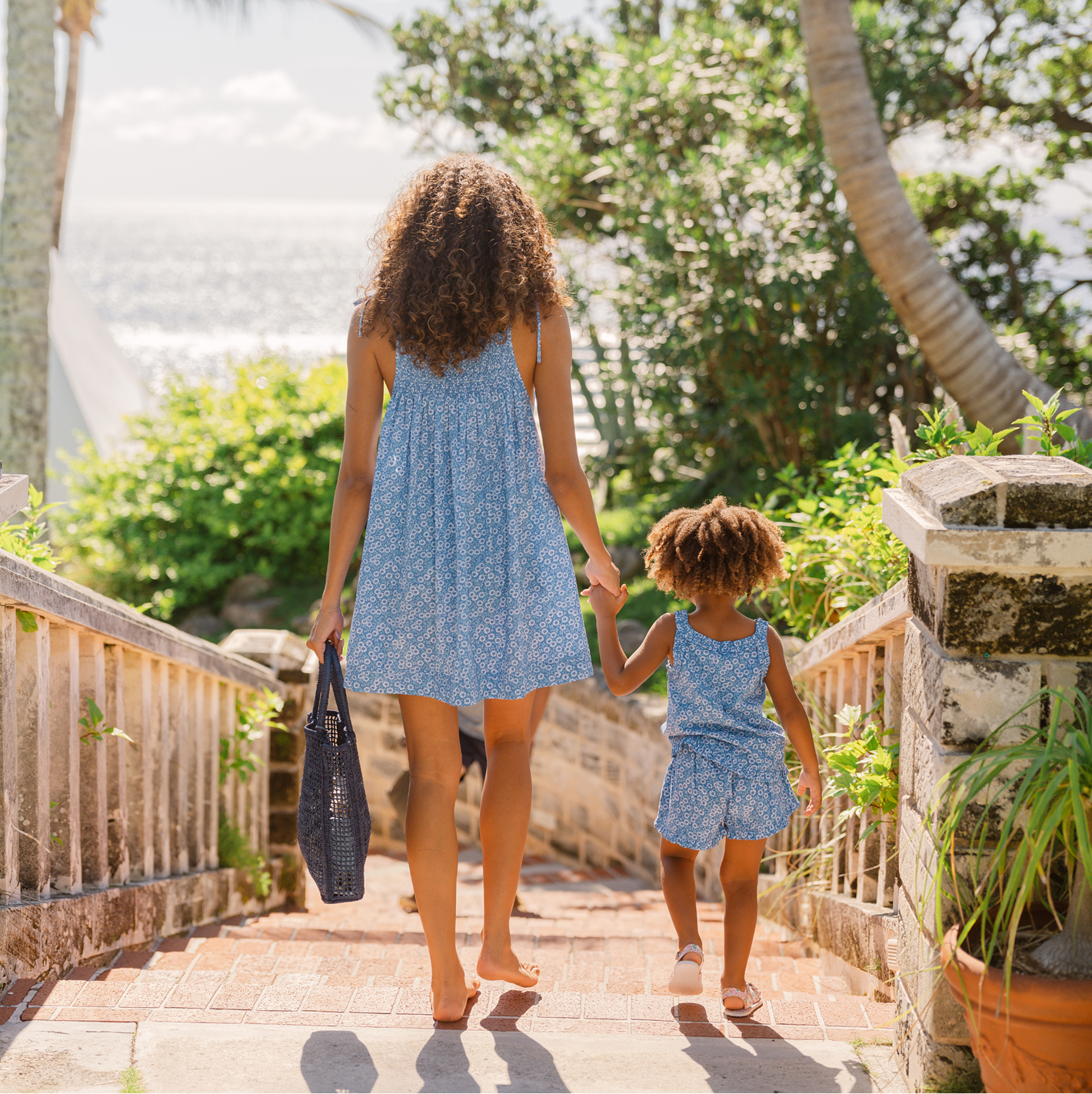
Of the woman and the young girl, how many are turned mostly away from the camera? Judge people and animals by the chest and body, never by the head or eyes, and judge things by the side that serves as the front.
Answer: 2

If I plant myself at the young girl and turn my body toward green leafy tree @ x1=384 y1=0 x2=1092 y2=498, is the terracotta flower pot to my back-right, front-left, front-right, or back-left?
back-right

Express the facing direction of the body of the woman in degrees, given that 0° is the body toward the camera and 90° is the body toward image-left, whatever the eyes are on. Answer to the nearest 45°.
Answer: approximately 180°

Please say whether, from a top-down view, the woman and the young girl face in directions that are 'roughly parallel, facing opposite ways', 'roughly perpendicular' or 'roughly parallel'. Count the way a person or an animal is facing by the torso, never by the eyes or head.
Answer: roughly parallel

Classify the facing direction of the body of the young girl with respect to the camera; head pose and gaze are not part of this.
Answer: away from the camera

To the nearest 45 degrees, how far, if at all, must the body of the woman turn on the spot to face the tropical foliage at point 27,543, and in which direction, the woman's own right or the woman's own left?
approximately 45° to the woman's own left

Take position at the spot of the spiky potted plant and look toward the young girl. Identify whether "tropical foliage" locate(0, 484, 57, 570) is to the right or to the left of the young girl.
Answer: left

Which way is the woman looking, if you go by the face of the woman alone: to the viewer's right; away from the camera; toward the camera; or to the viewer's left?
away from the camera

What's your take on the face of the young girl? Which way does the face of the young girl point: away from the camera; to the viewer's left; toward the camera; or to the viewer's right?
away from the camera
